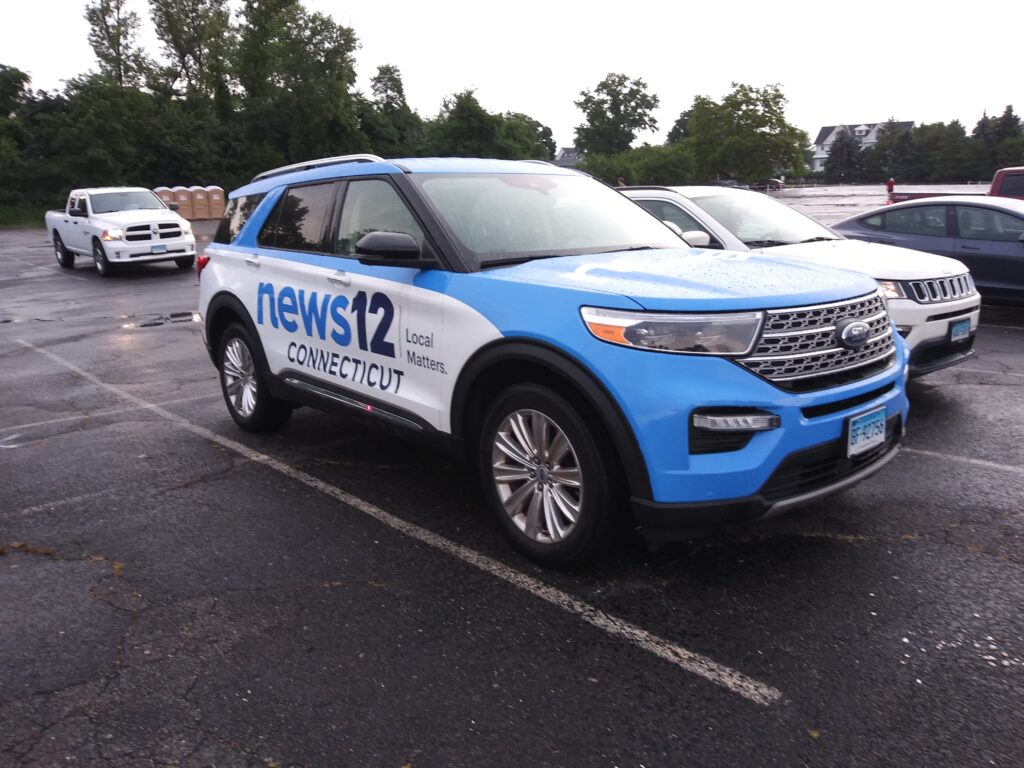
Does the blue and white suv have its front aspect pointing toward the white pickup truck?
no

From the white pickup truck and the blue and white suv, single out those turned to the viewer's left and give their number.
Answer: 0

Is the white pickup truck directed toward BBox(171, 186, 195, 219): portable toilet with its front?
no

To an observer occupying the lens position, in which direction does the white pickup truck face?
facing the viewer and to the right of the viewer

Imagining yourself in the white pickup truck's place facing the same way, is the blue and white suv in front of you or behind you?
in front

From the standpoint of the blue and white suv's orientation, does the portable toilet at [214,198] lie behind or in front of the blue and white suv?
behind

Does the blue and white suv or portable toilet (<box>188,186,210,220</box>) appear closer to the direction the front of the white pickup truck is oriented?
the blue and white suv

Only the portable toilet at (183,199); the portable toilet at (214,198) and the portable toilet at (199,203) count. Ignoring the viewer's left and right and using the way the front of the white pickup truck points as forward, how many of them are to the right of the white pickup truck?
0

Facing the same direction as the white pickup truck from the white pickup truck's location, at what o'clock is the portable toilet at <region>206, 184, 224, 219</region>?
The portable toilet is roughly at 8 o'clock from the white pickup truck.

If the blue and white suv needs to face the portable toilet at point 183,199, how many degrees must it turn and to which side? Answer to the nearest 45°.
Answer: approximately 180°

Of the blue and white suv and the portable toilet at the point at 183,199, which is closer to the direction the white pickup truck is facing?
the blue and white suv

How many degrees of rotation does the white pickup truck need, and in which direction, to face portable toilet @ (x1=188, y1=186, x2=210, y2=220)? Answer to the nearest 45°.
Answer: approximately 135° to its left

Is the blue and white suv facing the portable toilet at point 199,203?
no

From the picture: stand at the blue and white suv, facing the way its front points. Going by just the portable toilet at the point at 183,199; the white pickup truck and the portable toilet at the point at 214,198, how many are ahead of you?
0
